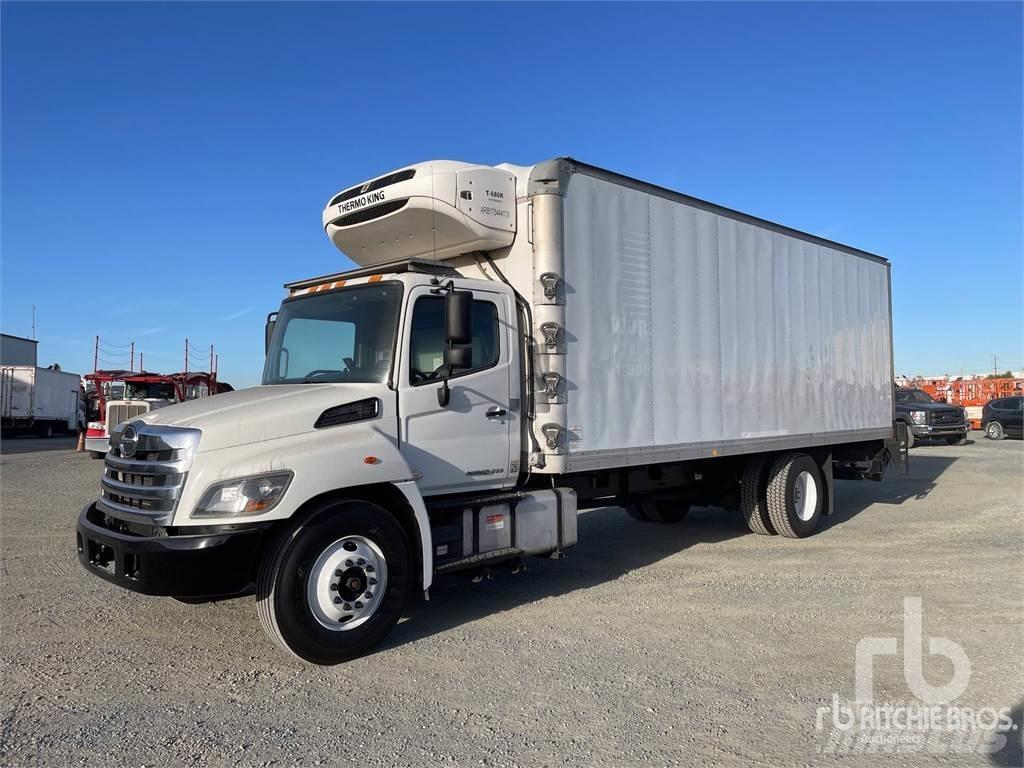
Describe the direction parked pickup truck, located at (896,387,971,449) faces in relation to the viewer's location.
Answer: facing the viewer and to the right of the viewer

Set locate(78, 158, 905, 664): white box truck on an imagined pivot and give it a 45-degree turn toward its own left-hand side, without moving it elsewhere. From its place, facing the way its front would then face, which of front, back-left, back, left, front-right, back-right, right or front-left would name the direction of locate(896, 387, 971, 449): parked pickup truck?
back-left

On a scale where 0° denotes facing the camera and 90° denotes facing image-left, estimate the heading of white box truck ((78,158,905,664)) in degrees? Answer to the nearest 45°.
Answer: approximately 45°

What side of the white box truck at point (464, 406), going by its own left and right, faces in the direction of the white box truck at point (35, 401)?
right

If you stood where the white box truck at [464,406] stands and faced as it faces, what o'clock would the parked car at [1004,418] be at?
The parked car is roughly at 6 o'clock from the white box truck.

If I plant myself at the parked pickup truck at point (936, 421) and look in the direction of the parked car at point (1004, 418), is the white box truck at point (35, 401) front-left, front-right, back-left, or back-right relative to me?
back-left
